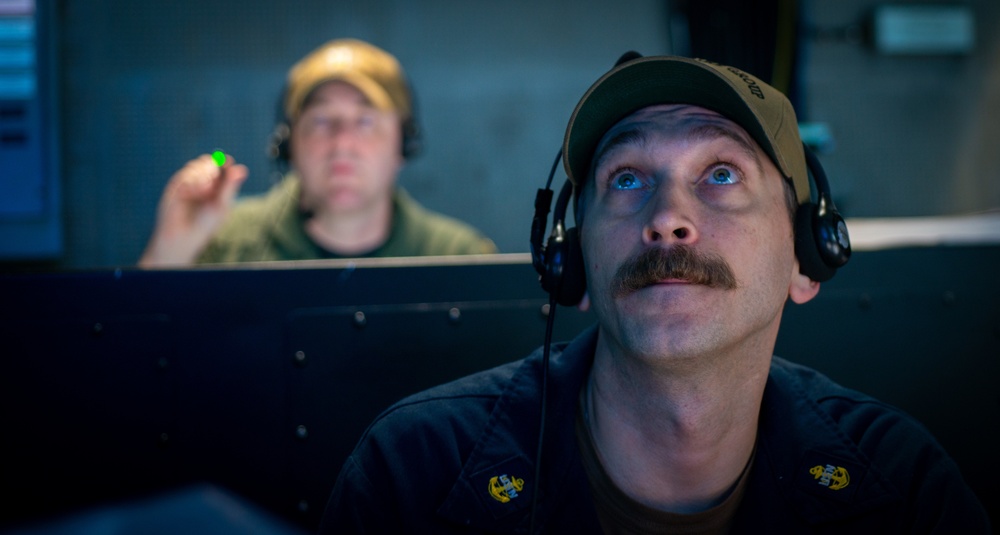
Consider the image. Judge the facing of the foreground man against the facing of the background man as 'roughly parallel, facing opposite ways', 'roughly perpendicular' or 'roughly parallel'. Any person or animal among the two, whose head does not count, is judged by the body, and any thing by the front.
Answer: roughly parallel

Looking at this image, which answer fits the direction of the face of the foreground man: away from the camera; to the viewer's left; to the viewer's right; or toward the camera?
toward the camera

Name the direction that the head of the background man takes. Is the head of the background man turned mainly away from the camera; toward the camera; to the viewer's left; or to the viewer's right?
toward the camera

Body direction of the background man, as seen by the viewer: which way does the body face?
toward the camera

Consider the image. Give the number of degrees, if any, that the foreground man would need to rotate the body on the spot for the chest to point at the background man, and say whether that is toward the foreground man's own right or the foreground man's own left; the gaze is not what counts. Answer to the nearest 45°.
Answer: approximately 135° to the foreground man's own right

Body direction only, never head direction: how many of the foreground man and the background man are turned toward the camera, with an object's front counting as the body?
2

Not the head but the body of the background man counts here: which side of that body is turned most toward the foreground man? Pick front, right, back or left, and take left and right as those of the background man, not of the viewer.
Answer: front
